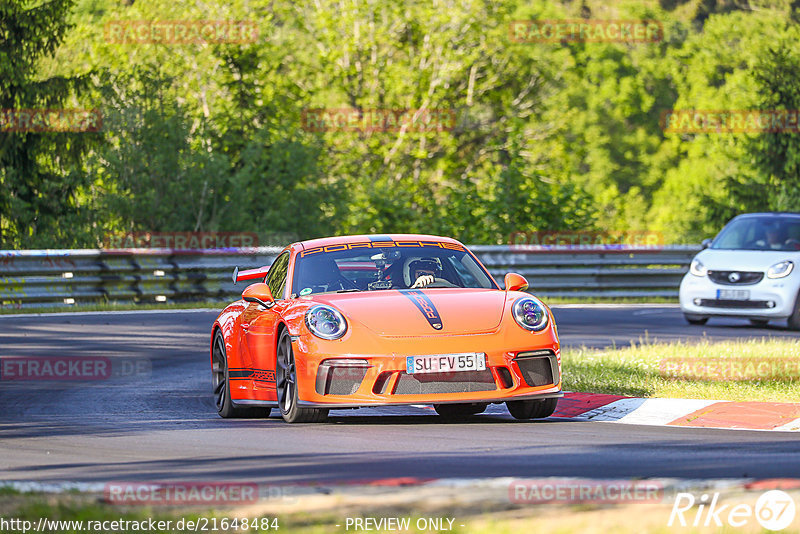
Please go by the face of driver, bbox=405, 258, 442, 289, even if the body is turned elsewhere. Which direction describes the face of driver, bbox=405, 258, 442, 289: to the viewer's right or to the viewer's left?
to the viewer's right

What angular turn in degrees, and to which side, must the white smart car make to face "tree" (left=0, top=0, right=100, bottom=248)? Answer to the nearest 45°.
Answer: approximately 90° to its right

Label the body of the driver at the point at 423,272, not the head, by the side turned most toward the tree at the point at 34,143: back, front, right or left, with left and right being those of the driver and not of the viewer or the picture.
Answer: back

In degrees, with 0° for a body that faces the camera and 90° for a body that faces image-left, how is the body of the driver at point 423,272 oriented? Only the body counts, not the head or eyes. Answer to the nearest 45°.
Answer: approximately 0°

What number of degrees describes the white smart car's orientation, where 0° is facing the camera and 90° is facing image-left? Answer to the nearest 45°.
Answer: approximately 45°

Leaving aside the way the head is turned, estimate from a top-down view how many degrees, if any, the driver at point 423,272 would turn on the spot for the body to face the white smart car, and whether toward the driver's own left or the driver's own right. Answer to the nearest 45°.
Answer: approximately 135° to the driver's own left

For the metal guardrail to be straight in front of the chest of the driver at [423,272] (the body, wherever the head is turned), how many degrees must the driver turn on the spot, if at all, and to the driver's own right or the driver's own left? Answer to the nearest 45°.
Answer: approximately 180°

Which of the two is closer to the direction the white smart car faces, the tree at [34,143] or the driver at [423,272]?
the driver
